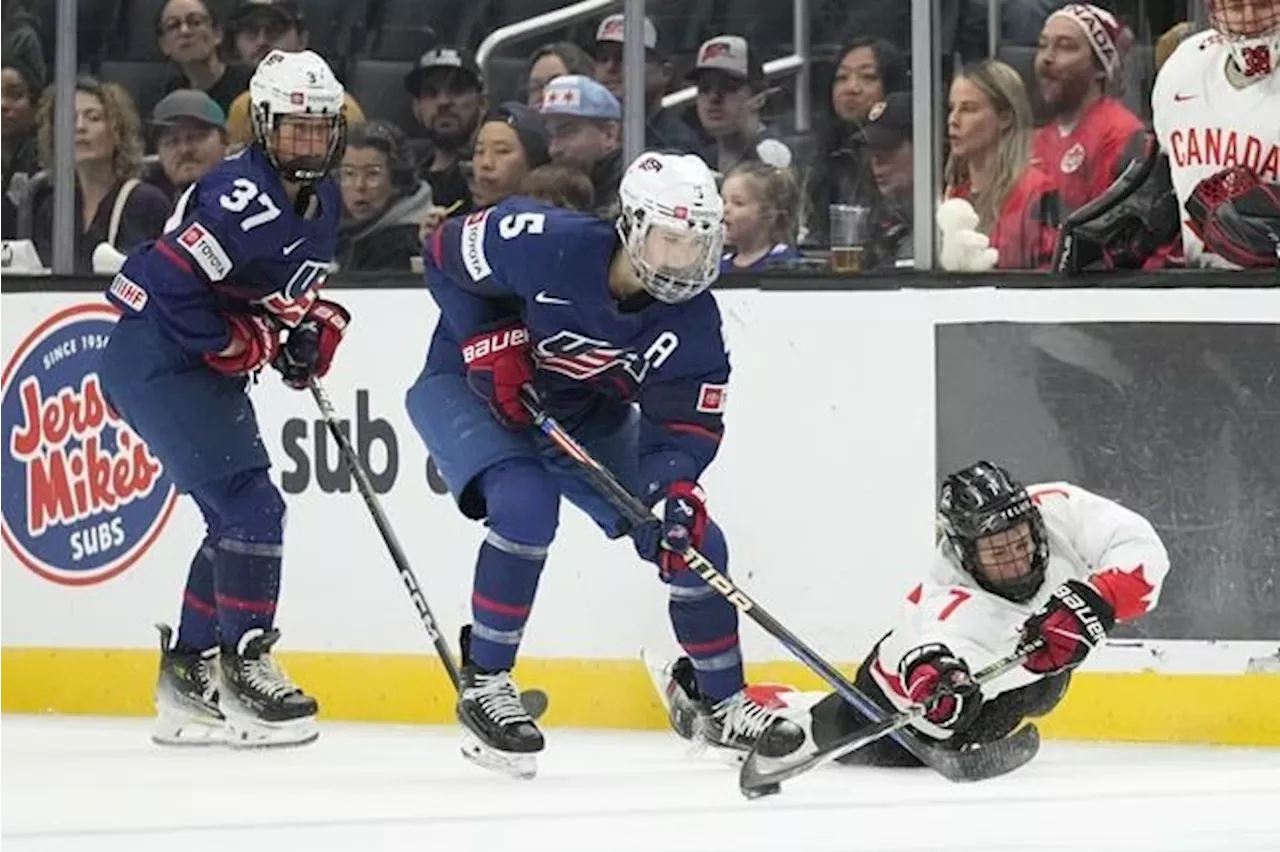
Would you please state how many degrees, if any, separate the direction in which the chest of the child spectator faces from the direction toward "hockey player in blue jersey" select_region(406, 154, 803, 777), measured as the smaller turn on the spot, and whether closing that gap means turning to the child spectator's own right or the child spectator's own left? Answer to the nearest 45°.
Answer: approximately 45° to the child spectator's own left

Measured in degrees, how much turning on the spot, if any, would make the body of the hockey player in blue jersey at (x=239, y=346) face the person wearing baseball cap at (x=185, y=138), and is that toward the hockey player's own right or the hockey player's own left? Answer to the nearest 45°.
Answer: approximately 135° to the hockey player's own left

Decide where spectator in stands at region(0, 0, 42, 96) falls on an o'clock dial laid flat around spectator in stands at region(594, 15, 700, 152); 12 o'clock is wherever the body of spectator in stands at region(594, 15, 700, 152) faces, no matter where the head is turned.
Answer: spectator in stands at region(0, 0, 42, 96) is roughly at 2 o'clock from spectator in stands at region(594, 15, 700, 152).

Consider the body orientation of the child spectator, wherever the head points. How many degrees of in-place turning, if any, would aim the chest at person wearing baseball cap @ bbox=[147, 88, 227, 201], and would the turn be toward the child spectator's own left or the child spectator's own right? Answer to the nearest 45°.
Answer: approximately 45° to the child spectator's own right

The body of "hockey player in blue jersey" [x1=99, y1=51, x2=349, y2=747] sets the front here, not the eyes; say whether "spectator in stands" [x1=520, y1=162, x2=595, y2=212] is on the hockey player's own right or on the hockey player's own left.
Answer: on the hockey player's own left

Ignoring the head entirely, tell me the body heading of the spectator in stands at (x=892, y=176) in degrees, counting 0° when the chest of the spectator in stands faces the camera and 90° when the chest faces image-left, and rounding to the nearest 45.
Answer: approximately 45°

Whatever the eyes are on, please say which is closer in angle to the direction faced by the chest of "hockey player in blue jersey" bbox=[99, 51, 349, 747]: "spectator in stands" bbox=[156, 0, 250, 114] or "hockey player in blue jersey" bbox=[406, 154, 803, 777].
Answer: the hockey player in blue jersey

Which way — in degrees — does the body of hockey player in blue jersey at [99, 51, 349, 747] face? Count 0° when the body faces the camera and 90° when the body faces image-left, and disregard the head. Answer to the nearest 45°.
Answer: approximately 315°

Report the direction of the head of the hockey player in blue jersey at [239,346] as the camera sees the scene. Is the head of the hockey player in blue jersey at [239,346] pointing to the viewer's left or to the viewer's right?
to the viewer's right

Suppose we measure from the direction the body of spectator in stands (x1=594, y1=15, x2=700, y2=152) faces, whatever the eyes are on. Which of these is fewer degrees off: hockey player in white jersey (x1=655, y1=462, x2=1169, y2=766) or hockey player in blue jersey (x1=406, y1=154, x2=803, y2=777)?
the hockey player in blue jersey
